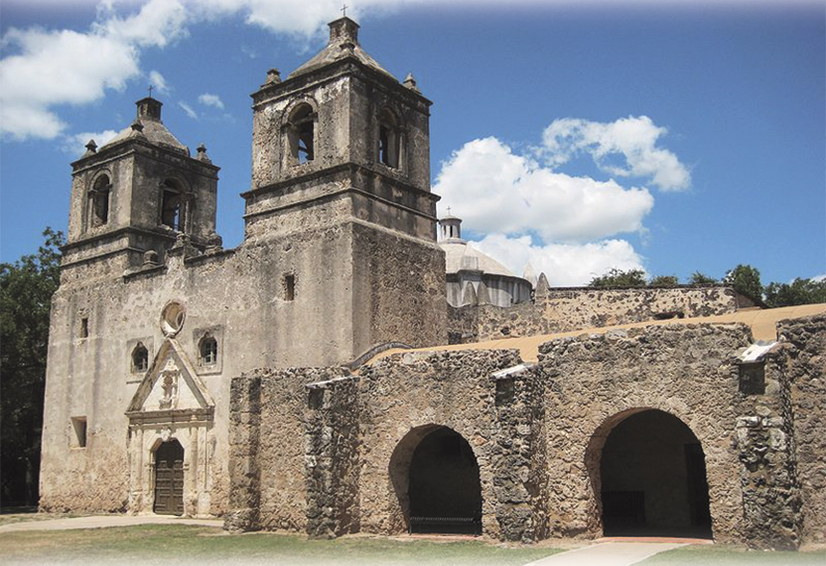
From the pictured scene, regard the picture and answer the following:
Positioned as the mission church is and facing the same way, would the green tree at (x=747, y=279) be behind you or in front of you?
behind

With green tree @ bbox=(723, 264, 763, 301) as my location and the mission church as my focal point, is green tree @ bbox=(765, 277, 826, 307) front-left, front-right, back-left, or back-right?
back-left

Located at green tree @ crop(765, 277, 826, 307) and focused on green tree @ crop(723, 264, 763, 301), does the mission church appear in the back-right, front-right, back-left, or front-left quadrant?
front-left

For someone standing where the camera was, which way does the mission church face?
facing the viewer and to the left of the viewer

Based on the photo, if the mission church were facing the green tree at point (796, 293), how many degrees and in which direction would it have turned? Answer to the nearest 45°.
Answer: approximately 180°

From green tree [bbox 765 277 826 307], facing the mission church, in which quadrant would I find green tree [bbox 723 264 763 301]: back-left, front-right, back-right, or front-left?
front-right
